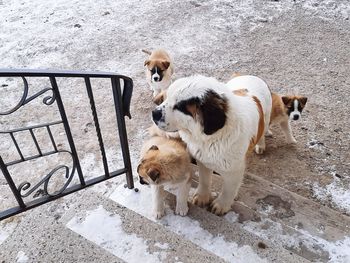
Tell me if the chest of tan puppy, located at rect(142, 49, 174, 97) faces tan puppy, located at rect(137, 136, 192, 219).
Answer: yes

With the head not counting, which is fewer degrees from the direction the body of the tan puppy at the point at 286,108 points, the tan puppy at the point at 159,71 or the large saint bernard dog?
the large saint bernard dog

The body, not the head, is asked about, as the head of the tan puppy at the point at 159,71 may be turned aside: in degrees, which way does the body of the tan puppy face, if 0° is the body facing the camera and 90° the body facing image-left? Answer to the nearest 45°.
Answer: approximately 0°

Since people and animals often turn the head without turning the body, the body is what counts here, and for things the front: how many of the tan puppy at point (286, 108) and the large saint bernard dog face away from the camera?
0

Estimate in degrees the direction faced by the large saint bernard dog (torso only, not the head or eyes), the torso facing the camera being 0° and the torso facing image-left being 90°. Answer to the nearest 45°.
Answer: approximately 45°

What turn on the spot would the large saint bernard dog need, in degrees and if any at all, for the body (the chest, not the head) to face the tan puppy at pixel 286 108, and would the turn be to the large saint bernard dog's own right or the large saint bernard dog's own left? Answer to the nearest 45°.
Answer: approximately 180°

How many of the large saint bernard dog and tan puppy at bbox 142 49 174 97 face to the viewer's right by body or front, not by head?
0

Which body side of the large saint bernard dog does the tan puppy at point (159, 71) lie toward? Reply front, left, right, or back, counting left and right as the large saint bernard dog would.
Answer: right

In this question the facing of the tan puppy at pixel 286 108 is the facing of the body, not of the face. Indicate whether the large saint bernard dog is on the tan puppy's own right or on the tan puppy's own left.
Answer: on the tan puppy's own right

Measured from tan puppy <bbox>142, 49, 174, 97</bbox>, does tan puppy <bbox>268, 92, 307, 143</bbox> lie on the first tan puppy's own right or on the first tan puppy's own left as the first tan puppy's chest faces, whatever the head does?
on the first tan puppy's own left

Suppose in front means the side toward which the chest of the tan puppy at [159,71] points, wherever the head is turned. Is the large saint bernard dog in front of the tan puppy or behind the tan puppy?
in front
